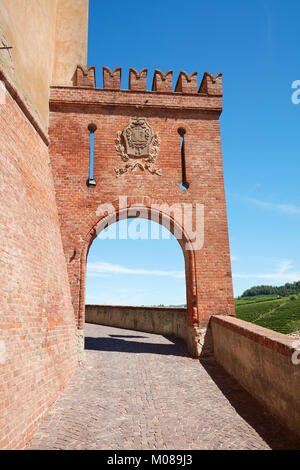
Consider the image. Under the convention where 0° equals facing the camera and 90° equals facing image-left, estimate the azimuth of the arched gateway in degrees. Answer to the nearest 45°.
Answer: approximately 0°

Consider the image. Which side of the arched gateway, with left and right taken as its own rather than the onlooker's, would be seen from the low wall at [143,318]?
back

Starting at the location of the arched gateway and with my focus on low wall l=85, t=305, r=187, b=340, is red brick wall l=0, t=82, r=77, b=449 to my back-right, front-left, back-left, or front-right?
back-left

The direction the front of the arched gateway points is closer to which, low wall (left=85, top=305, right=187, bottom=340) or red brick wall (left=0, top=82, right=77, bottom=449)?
the red brick wall
